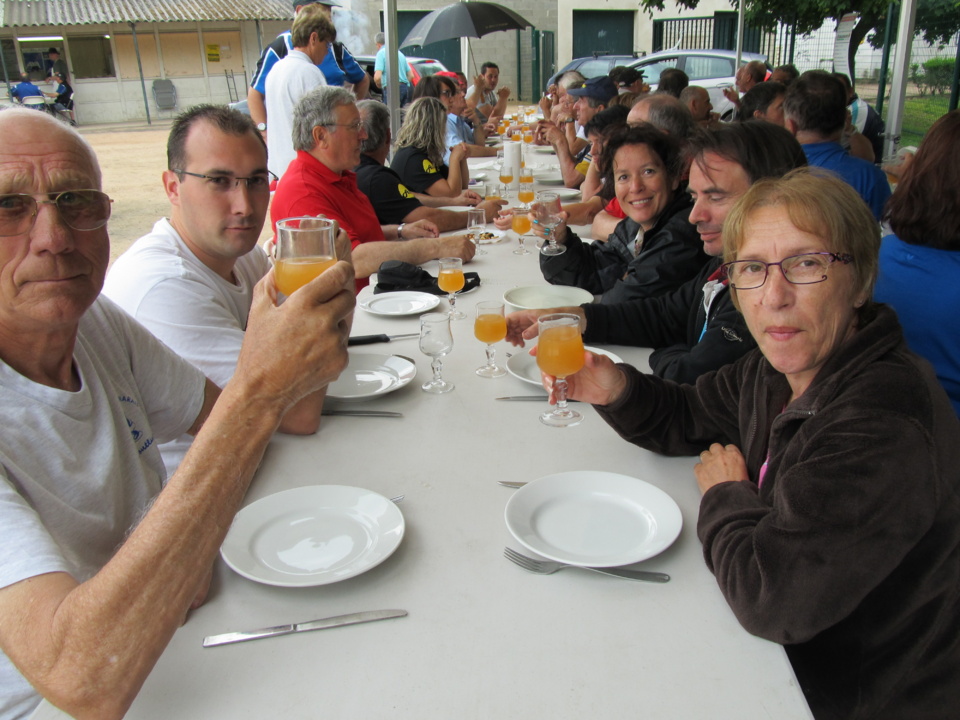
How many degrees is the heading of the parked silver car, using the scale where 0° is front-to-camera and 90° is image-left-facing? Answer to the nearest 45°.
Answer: approximately 90°

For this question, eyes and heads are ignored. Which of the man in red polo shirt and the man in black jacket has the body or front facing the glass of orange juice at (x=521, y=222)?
the man in red polo shirt

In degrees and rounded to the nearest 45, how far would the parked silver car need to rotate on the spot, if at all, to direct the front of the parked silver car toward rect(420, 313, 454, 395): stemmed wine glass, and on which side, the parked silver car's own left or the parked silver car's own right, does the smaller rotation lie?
approximately 90° to the parked silver car's own left

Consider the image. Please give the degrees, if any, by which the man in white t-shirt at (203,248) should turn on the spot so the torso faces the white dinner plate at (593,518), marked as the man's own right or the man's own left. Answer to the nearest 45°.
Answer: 0° — they already face it

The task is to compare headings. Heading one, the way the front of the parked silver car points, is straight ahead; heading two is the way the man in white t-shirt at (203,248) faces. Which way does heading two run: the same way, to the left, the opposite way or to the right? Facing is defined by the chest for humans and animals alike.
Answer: the opposite way

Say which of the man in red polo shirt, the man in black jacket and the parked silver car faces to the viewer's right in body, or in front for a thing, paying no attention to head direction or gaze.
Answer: the man in red polo shirt

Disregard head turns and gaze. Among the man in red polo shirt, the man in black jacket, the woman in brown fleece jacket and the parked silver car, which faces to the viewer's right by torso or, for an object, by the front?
the man in red polo shirt

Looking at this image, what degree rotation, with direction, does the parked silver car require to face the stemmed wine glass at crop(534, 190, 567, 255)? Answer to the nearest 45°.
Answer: approximately 90° to its left

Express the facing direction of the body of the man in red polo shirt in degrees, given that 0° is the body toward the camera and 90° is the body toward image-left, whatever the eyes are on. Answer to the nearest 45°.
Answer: approximately 270°
